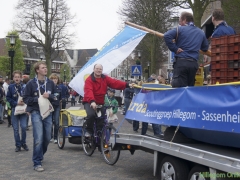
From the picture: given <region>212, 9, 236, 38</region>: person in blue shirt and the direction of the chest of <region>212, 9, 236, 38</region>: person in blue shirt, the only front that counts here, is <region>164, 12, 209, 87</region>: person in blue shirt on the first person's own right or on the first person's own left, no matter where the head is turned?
on the first person's own left

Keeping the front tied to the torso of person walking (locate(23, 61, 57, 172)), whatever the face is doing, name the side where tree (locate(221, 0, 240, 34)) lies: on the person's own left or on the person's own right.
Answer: on the person's own left

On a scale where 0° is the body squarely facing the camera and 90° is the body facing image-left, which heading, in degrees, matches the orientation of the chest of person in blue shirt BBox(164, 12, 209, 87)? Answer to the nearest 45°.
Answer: approximately 180°

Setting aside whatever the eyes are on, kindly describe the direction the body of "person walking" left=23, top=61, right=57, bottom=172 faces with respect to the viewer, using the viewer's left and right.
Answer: facing the viewer and to the right of the viewer

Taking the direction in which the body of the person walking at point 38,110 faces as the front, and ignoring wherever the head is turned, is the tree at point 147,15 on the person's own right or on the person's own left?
on the person's own left
